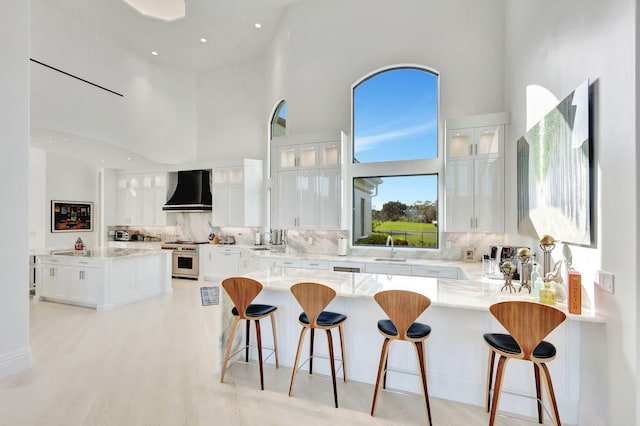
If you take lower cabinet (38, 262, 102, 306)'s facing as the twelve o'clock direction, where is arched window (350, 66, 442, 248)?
The arched window is roughly at 9 o'clock from the lower cabinet.

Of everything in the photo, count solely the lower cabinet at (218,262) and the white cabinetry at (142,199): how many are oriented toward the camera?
2

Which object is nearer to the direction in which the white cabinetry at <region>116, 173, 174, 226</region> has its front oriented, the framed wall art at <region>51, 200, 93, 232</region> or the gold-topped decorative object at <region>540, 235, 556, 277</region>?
the gold-topped decorative object

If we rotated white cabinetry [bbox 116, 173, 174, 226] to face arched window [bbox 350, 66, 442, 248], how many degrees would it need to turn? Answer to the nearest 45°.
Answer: approximately 45° to its left

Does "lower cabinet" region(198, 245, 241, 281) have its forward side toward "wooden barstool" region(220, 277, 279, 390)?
yes

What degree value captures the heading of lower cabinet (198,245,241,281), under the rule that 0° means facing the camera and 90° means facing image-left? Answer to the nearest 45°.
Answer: approximately 0°

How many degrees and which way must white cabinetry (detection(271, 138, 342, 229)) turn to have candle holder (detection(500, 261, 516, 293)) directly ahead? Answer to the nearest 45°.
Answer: approximately 45° to its left

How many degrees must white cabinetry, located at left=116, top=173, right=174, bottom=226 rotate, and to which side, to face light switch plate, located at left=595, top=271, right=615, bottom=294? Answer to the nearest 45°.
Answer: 0° — it already faces it

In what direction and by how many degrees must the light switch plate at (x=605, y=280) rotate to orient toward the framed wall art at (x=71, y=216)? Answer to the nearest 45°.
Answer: approximately 45° to its right
